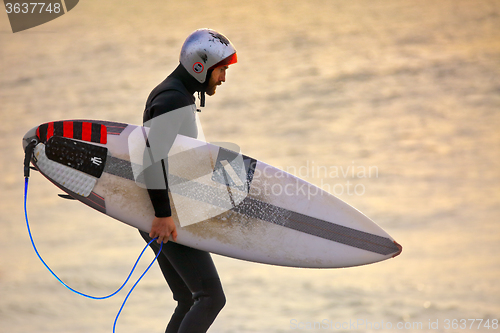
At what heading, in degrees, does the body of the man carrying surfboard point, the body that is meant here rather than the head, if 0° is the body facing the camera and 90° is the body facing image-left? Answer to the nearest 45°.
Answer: approximately 270°

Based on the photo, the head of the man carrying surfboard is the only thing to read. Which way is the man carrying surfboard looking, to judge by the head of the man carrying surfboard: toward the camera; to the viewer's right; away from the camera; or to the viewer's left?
to the viewer's right
